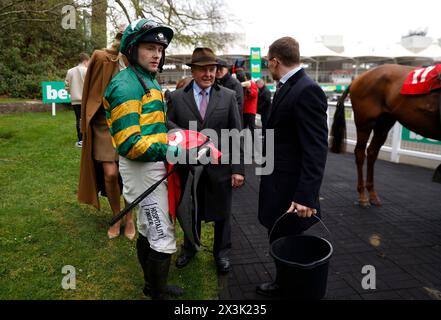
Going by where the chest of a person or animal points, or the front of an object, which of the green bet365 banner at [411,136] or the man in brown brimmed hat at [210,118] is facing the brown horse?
the green bet365 banner

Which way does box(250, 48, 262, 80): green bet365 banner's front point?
toward the camera

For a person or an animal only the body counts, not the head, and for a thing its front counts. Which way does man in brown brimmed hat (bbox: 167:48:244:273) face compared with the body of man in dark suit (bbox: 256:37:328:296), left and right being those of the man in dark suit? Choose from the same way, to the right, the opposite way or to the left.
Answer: to the left

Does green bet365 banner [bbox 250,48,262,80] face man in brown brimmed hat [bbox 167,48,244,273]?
yes

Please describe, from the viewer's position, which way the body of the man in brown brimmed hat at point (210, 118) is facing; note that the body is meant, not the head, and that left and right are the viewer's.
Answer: facing the viewer

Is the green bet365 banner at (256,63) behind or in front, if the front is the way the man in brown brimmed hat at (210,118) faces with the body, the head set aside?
behind

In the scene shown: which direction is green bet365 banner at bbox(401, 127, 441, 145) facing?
toward the camera

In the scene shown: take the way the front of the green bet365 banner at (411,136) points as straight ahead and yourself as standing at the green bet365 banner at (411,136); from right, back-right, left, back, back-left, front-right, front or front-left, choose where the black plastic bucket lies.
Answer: front

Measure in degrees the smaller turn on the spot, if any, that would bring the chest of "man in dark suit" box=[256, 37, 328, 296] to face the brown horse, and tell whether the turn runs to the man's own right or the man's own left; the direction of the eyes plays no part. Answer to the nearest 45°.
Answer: approximately 90° to the man's own right

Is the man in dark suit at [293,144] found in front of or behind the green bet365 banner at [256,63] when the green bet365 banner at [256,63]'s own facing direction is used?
in front

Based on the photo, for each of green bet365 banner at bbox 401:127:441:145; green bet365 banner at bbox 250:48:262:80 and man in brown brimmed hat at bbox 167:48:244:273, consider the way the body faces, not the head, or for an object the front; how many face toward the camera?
3

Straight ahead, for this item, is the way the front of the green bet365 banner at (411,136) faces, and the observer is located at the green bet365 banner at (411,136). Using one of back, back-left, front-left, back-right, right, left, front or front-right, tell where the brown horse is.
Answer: front

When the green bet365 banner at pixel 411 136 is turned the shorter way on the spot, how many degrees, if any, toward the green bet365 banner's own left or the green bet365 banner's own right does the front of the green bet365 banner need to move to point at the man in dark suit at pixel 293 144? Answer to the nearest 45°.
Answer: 0° — it already faces them

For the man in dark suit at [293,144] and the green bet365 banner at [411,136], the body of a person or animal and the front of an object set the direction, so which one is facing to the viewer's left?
the man in dark suit
